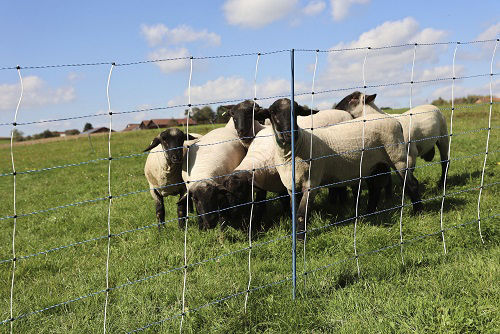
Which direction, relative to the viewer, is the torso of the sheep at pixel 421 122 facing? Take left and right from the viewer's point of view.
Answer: facing to the left of the viewer

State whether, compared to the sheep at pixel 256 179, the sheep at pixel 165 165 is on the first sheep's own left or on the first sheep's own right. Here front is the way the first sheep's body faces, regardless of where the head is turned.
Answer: on the first sheep's own right

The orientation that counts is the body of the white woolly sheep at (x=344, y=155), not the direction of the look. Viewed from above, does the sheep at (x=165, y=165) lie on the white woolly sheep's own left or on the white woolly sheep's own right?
on the white woolly sheep's own right

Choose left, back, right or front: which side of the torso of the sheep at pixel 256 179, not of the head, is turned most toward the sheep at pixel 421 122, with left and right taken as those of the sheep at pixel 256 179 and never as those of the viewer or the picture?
back

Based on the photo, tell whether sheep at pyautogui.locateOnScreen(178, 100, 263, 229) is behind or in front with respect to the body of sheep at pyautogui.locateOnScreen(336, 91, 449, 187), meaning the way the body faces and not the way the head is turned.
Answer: in front

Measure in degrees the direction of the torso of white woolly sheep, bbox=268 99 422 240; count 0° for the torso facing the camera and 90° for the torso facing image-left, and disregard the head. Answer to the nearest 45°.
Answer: approximately 45°

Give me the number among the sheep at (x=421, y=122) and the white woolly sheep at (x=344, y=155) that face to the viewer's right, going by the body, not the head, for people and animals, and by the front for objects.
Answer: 0
